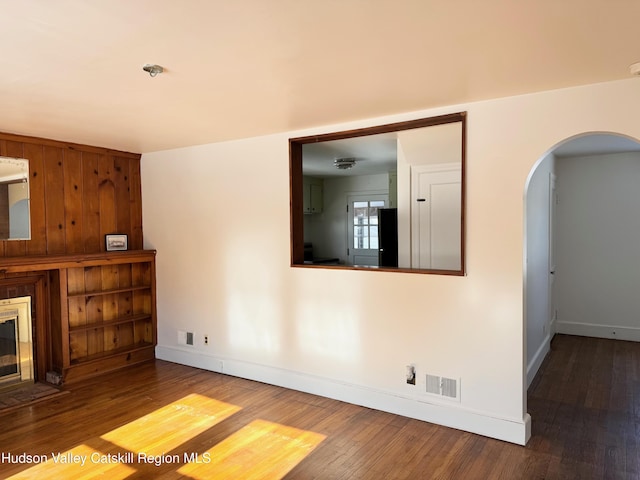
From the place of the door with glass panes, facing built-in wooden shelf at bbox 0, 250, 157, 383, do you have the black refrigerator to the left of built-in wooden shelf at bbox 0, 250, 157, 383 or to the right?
left

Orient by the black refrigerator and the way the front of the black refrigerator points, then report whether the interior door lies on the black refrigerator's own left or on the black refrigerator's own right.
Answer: on the black refrigerator's own left

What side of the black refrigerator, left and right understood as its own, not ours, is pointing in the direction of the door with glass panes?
right

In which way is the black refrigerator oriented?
to the viewer's left

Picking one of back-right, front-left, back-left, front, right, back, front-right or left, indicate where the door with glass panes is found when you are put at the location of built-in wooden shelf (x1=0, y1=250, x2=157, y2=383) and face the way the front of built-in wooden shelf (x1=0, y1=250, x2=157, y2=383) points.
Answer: front-left

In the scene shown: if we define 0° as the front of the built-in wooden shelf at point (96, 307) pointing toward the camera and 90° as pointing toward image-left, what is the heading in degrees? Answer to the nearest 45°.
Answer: approximately 315°

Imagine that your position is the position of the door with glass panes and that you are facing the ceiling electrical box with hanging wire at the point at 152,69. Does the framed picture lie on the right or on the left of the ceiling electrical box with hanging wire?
right

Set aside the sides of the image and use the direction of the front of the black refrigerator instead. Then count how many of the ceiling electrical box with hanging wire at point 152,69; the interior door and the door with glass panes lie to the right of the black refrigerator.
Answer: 1

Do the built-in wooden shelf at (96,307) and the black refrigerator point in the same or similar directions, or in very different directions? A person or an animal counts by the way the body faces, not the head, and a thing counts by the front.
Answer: very different directions
